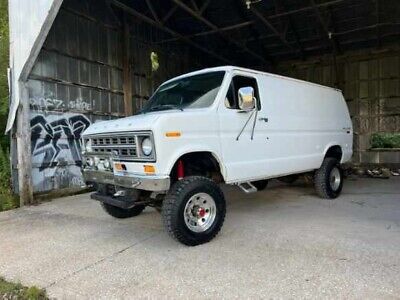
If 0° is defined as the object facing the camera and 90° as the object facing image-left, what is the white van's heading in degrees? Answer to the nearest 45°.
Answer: approximately 45°

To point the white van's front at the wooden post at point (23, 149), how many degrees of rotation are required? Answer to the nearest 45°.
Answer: approximately 90° to its right

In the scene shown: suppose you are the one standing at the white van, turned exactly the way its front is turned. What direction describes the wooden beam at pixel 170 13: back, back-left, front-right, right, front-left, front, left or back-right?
back-right

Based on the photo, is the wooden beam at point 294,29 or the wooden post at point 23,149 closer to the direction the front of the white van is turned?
the wooden post

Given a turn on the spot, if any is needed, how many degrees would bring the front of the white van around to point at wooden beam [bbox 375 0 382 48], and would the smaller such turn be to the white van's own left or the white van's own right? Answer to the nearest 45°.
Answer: approximately 180°

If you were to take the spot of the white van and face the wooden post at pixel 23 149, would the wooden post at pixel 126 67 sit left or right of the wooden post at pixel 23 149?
right
